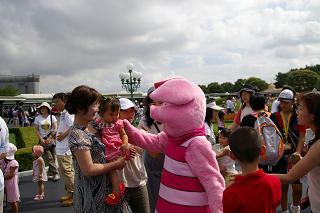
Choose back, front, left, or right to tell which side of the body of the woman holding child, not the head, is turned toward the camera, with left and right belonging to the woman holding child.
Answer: right

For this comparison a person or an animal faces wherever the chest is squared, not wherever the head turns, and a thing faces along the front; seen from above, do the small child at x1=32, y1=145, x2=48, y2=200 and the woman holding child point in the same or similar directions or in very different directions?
very different directions

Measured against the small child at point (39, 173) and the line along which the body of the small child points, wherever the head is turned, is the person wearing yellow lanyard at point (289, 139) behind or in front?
behind

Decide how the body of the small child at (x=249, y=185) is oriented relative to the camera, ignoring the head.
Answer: away from the camera

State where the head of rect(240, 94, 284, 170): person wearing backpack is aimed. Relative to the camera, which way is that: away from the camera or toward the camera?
away from the camera

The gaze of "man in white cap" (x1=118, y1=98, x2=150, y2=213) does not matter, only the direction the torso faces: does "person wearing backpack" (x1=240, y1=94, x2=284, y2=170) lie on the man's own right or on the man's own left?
on the man's own left

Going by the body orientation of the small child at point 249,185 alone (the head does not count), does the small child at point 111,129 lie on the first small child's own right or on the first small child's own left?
on the first small child's own left

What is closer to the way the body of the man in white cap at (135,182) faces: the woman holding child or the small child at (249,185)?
the small child
